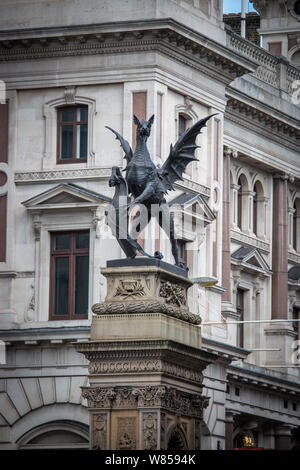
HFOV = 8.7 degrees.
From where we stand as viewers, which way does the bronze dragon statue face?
facing the viewer and to the left of the viewer
